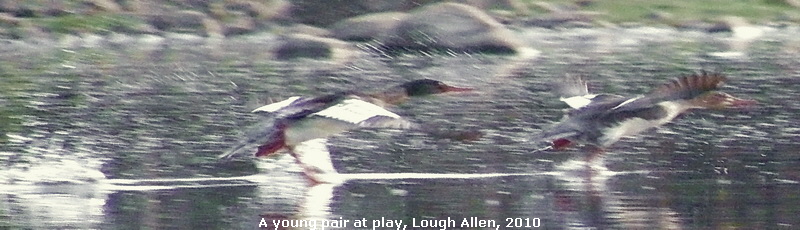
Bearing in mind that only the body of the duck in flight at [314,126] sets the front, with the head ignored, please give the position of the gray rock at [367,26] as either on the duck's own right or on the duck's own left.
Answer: on the duck's own left

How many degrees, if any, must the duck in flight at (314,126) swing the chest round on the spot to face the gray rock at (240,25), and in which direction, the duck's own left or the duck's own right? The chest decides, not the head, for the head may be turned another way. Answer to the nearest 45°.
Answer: approximately 90° to the duck's own left

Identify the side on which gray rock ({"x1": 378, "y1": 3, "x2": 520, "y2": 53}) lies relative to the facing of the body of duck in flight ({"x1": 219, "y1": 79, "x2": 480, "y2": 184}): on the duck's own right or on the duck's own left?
on the duck's own left

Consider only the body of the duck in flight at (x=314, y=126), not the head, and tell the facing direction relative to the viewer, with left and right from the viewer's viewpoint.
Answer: facing to the right of the viewer
